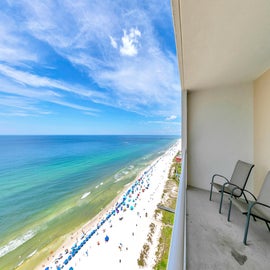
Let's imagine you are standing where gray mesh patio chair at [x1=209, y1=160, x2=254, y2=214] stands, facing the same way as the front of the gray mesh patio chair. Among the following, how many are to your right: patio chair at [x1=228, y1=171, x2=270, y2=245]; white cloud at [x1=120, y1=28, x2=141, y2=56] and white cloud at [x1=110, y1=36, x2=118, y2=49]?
2

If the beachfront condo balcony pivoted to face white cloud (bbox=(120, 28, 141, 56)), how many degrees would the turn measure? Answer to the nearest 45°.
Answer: approximately 45° to its right

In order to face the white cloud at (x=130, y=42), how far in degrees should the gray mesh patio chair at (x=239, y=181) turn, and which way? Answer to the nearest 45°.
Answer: approximately 90° to its right

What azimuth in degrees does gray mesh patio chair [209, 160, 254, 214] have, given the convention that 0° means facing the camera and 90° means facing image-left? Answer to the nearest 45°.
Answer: approximately 45°

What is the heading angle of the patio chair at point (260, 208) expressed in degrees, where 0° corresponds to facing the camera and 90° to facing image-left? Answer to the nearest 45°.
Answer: approximately 45°
